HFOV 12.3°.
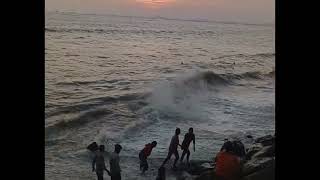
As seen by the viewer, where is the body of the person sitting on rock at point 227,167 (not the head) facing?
away from the camera
